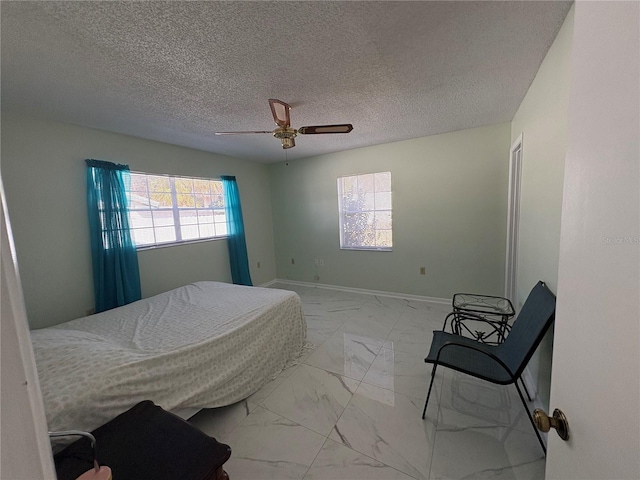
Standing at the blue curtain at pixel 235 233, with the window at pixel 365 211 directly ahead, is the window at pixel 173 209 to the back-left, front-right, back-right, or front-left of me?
back-right

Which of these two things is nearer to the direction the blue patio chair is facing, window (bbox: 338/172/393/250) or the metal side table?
the window

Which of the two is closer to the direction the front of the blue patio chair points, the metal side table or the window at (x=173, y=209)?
the window

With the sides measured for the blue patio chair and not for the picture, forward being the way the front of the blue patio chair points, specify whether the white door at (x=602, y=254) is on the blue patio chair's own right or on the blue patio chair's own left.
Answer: on the blue patio chair's own left

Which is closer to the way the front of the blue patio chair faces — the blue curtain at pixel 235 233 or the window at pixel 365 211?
the blue curtain

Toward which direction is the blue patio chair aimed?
to the viewer's left

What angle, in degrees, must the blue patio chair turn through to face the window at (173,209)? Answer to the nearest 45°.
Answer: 0° — it already faces it
